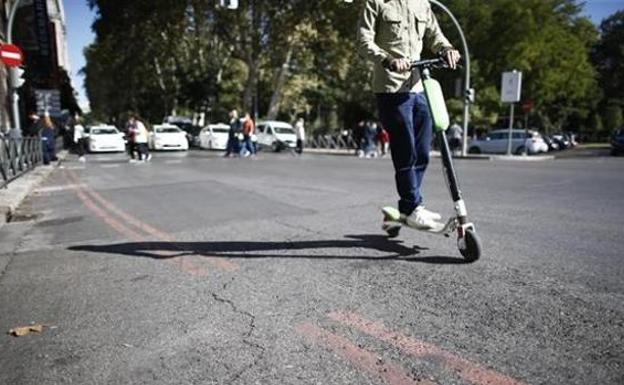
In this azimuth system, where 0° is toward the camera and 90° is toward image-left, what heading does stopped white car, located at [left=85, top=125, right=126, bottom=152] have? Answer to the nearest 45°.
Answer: approximately 0°

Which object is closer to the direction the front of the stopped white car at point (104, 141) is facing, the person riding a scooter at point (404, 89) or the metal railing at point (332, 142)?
the person riding a scooter

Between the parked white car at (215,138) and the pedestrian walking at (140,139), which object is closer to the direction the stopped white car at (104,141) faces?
the pedestrian walking

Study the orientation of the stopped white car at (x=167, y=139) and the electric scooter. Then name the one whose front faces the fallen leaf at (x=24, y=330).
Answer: the stopped white car

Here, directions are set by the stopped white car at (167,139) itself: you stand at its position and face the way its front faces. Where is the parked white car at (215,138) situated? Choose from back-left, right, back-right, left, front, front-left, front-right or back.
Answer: back-left

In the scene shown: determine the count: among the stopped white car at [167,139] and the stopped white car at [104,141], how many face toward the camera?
2
